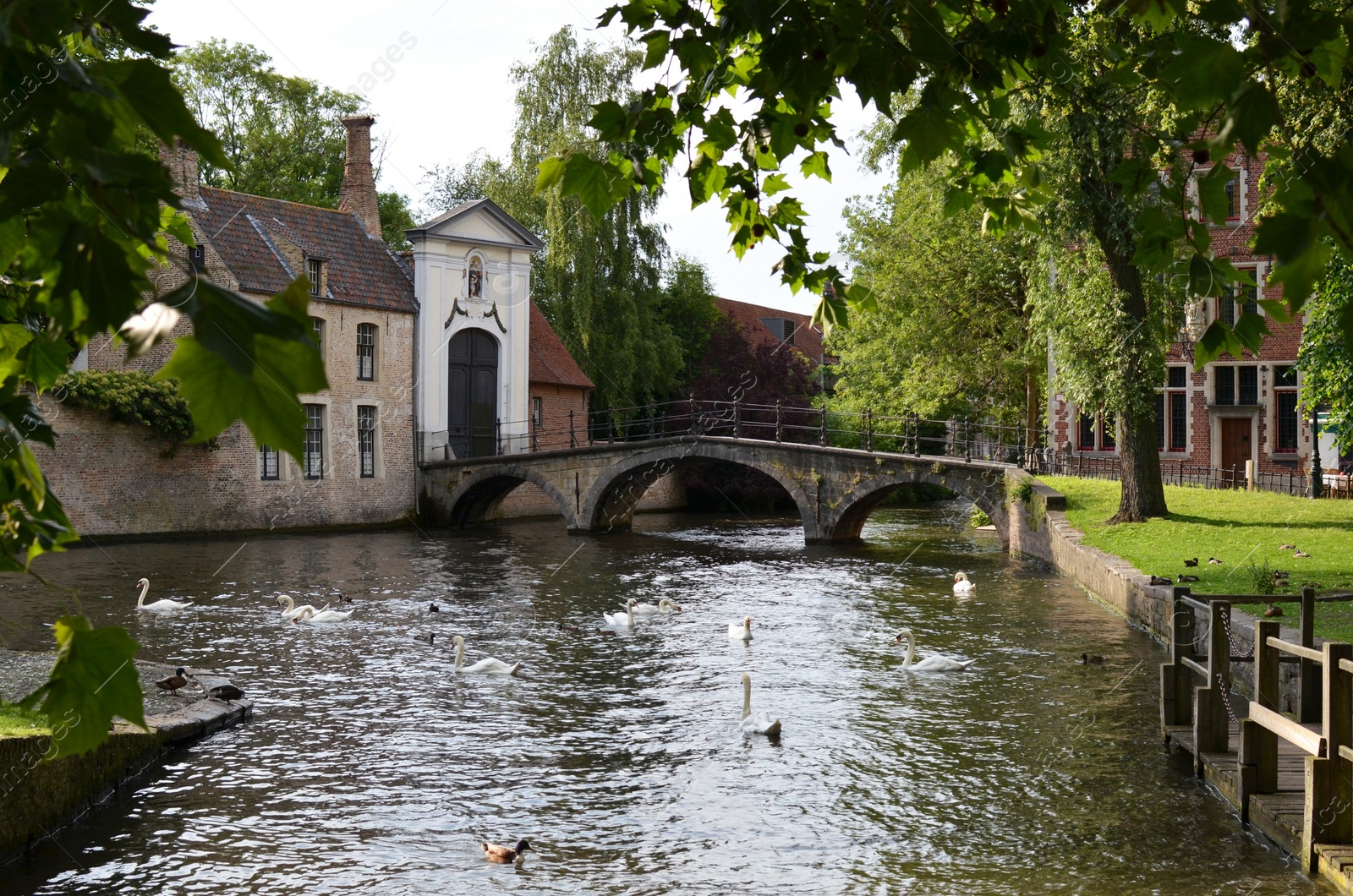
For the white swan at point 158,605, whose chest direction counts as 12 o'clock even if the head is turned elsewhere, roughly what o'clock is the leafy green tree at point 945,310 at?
The leafy green tree is roughly at 5 o'clock from the white swan.

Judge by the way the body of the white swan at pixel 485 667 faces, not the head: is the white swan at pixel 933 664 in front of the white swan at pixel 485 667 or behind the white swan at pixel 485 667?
behind

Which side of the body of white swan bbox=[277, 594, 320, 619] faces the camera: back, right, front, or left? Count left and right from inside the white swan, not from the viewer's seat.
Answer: left

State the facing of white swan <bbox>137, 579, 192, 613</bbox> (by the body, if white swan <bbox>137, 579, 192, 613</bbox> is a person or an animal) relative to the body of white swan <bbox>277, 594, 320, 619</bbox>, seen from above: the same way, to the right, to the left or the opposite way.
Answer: the same way

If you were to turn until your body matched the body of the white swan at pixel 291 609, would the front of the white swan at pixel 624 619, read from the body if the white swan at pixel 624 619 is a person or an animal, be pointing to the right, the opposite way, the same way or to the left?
the opposite way

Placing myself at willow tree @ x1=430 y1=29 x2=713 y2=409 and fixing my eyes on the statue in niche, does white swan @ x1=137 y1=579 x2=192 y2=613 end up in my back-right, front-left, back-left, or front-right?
front-left

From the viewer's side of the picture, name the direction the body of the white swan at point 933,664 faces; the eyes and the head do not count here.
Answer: to the viewer's left

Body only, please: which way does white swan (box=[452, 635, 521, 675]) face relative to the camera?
to the viewer's left

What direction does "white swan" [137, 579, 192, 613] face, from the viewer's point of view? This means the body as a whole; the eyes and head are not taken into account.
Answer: to the viewer's left

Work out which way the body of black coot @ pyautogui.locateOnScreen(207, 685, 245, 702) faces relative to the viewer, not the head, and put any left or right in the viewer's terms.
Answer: facing to the left of the viewer

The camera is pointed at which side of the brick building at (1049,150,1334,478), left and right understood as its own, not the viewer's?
front

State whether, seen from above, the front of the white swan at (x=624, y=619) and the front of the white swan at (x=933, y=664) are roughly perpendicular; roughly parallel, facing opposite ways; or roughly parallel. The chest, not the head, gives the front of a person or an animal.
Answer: roughly parallel, facing opposite ways

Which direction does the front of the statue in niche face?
toward the camera

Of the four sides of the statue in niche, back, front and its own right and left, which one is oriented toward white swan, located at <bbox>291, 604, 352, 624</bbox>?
front

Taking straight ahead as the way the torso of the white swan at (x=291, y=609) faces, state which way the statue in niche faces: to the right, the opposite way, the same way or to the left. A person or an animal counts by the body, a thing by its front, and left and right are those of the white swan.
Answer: to the left

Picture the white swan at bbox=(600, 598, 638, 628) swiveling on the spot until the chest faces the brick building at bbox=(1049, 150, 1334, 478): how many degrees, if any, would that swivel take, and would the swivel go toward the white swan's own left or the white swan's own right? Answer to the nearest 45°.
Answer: approximately 45° to the white swan's own left

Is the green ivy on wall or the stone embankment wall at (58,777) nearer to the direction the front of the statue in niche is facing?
the stone embankment wall
